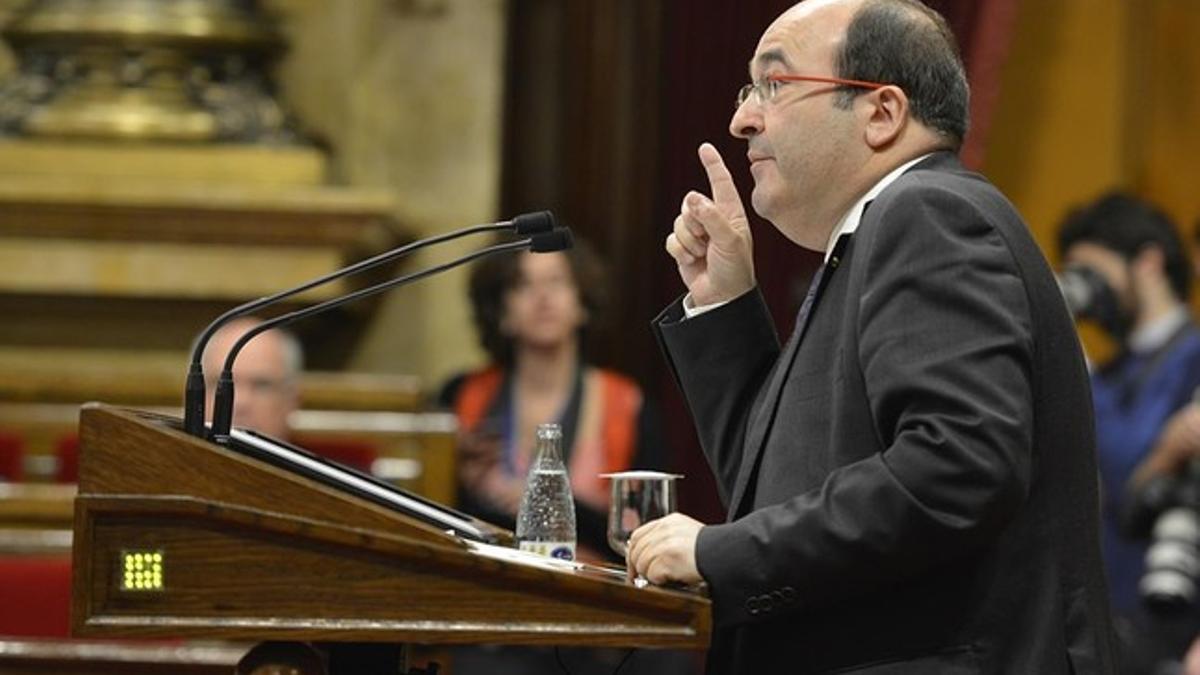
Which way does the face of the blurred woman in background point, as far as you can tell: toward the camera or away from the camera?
toward the camera

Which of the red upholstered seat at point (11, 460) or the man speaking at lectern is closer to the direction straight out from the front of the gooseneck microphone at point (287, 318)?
the man speaking at lectern

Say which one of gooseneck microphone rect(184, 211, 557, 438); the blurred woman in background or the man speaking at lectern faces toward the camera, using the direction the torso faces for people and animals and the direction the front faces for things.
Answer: the blurred woman in background

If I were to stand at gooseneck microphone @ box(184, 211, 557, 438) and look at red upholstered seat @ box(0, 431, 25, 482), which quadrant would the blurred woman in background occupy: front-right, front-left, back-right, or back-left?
front-right

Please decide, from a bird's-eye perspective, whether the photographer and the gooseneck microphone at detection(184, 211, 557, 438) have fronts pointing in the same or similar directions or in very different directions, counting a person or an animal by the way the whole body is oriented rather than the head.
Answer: very different directions

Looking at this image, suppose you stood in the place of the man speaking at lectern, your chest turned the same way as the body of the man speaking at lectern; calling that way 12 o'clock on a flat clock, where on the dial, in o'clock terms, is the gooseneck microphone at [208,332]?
The gooseneck microphone is roughly at 12 o'clock from the man speaking at lectern.

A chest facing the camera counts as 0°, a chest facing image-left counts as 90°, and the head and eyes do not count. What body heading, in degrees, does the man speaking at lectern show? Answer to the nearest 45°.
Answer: approximately 90°

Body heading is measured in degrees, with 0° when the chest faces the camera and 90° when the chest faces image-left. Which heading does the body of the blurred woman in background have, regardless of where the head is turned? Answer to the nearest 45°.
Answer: approximately 0°

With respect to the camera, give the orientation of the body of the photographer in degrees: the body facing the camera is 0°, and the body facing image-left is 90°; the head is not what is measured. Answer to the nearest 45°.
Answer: approximately 45°

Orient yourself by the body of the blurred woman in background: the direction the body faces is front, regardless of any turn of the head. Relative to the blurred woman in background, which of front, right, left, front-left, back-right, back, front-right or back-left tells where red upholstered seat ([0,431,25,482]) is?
right

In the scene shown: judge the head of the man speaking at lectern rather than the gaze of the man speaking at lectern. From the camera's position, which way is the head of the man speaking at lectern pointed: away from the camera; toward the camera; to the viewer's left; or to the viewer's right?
to the viewer's left

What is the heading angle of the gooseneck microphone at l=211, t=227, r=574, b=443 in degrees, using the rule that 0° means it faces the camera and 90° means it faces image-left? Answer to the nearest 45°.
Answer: approximately 270°

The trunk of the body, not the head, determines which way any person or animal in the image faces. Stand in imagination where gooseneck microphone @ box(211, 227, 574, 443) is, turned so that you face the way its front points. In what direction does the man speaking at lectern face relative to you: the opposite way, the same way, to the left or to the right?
the opposite way
